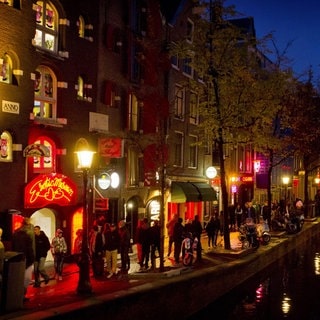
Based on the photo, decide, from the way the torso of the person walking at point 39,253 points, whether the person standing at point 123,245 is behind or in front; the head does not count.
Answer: behind

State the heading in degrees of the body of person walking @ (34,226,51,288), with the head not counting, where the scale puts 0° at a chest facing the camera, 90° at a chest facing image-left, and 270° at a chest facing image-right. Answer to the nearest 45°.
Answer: approximately 45°
